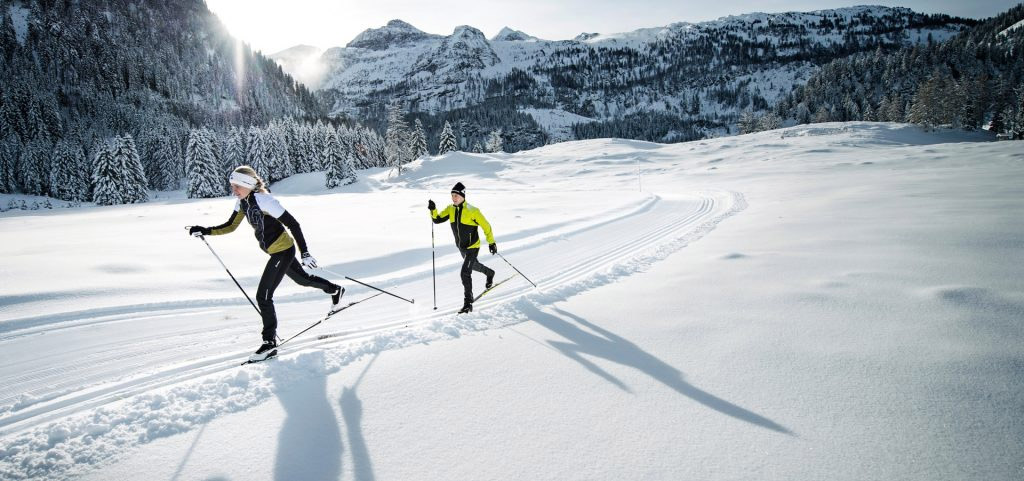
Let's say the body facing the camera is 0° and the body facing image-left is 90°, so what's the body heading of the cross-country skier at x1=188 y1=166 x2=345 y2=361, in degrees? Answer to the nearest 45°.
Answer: approximately 45°

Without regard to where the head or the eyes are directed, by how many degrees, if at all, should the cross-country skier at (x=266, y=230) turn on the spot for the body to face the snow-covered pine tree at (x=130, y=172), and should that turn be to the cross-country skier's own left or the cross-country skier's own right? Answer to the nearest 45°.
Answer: approximately 135° to the cross-country skier's own right

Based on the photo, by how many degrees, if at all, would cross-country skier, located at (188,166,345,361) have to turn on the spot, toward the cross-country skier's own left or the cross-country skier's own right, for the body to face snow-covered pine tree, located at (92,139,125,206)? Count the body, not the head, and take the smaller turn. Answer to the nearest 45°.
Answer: approximately 135° to the cross-country skier's own right
